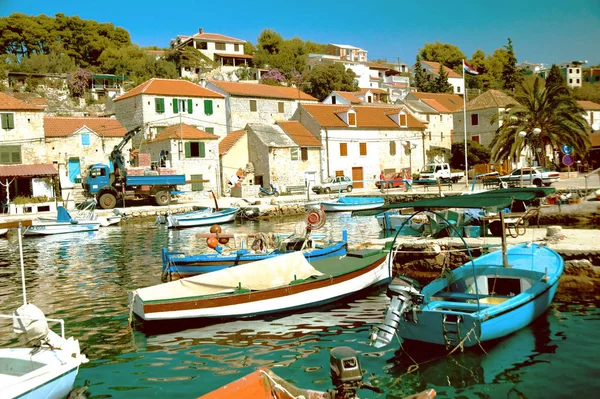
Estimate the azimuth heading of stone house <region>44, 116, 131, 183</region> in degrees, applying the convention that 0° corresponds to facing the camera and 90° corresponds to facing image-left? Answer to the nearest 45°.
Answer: approximately 0°

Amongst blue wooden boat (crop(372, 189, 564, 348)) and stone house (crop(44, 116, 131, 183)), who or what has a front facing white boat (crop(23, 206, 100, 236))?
the stone house

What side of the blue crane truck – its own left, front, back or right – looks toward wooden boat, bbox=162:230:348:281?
left

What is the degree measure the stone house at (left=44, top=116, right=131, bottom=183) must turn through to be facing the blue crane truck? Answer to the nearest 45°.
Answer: approximately 45° to its left

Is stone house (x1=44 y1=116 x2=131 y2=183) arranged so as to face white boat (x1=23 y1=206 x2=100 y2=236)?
yes

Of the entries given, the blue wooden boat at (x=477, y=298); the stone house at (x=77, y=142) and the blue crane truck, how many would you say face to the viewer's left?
1

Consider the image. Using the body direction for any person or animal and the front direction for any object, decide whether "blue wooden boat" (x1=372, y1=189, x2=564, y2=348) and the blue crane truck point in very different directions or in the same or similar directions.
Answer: very different directions

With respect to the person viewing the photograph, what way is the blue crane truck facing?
facing to the left of the viewer

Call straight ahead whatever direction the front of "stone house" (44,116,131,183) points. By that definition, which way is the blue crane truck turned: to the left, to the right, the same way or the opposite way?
to the right

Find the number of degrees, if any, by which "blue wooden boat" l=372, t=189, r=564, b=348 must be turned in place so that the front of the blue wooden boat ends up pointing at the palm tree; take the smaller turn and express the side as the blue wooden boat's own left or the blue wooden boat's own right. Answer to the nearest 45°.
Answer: approximately 45° to the blue wooden boat's own left

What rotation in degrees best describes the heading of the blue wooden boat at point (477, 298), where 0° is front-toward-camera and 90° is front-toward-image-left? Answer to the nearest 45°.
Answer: approximately 225°

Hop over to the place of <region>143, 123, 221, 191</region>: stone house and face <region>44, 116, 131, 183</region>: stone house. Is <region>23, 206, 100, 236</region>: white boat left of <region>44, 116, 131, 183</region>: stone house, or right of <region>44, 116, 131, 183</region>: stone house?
left

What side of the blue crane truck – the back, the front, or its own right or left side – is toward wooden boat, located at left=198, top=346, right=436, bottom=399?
left

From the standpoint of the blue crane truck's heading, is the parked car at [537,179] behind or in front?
behind

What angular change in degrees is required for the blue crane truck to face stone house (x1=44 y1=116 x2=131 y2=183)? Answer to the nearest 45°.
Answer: approximately 45° to its right
